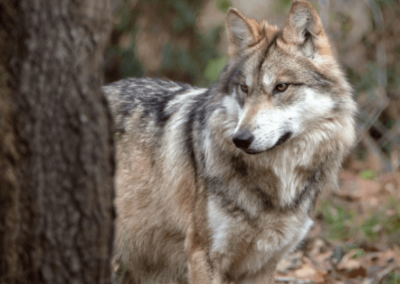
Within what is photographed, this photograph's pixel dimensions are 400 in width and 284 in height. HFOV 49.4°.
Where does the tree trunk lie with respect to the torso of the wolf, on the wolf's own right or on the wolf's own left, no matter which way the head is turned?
on the wolf's own right

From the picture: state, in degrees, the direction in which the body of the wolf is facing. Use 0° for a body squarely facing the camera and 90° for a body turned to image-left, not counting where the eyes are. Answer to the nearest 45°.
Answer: approximately 315°
